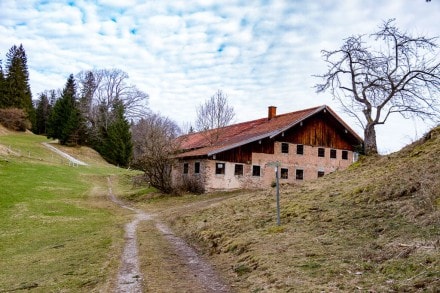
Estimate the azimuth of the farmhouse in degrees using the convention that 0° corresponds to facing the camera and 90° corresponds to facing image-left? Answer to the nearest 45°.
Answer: approximately 315°

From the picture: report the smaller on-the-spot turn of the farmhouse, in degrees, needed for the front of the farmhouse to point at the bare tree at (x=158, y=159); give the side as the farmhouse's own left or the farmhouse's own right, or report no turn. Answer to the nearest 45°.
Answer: approximately 90° to the farmhouse's own right

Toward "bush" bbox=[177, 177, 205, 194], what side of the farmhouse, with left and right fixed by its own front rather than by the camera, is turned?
right
